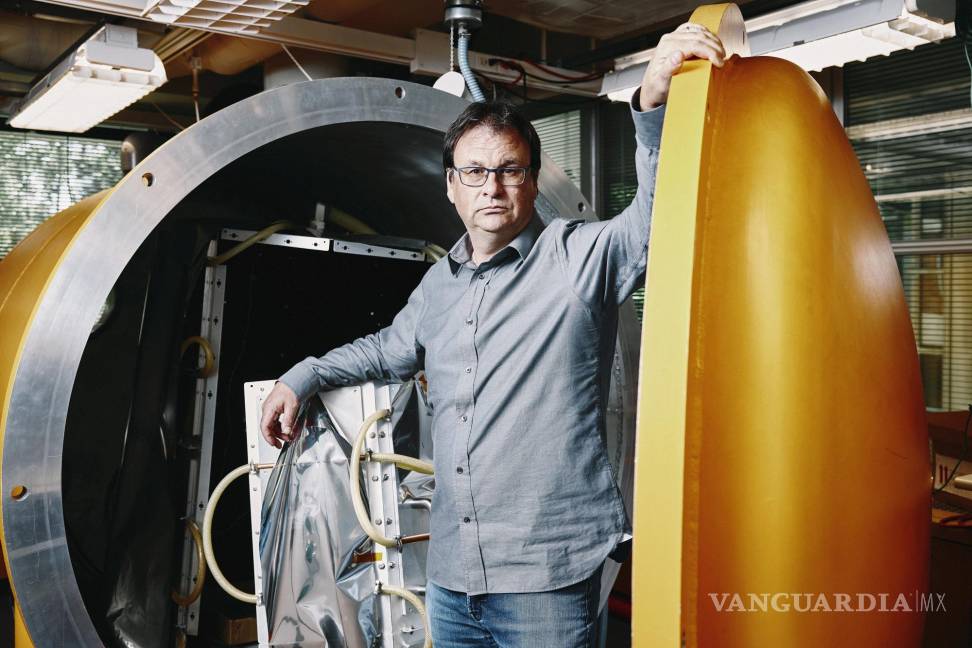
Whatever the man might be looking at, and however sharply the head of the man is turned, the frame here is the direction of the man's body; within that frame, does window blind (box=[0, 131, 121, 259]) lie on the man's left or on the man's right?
on the man's right

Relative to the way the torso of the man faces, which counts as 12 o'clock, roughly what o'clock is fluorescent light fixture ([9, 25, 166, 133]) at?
The fluorescent light fixture is roughly at 3 o'clock from the man.

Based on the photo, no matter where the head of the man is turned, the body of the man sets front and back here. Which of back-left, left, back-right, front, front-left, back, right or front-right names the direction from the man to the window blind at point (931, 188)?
back

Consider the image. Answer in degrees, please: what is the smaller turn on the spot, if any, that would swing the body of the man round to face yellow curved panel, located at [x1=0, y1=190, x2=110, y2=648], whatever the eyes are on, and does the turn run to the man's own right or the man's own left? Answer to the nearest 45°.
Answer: approximately 90° to the man's own right

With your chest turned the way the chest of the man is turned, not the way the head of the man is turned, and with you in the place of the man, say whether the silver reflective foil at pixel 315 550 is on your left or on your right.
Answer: on your right

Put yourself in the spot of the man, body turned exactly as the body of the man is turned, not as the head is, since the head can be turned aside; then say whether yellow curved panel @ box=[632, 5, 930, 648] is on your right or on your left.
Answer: on your left

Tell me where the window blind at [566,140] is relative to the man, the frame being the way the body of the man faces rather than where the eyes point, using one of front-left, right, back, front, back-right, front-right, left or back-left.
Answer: back-right

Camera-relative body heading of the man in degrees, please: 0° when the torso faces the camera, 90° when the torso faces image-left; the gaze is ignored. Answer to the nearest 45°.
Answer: approximately 45°

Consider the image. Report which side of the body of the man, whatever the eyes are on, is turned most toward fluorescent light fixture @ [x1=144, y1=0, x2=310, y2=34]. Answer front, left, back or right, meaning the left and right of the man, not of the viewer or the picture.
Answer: right
